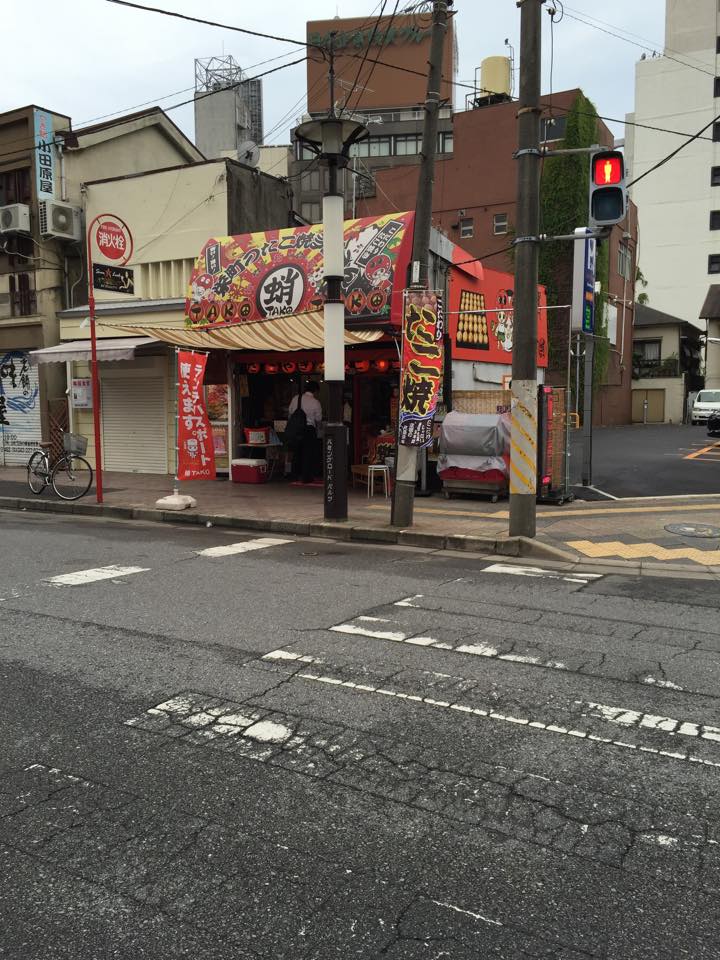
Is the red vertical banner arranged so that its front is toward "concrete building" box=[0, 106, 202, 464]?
no

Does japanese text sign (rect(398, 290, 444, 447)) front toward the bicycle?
no

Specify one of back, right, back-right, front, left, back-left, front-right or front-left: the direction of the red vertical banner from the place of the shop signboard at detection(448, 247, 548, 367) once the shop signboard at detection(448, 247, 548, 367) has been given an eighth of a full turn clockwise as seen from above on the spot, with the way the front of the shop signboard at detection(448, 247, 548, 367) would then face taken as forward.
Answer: front-right

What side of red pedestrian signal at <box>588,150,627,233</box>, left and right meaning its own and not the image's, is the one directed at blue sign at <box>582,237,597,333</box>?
back

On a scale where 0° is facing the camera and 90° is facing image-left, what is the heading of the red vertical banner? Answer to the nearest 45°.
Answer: approximately 0°

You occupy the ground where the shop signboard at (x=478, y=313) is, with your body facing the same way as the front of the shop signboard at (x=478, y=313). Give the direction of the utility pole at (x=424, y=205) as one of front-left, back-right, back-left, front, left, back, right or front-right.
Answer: front-right

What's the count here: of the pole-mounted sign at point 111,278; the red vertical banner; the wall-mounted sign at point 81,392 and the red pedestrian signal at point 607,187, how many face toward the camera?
4

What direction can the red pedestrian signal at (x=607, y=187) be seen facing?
toward the camera

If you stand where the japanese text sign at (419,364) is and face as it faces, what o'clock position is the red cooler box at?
The red cooler box is roughly at 5 o'clock from the japanese text sign.

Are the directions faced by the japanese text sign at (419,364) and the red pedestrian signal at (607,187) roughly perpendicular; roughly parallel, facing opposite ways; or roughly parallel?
roughly parallel

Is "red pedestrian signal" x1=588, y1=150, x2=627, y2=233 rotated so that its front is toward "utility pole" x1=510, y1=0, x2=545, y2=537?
no

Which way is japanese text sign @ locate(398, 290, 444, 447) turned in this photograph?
toward the camera

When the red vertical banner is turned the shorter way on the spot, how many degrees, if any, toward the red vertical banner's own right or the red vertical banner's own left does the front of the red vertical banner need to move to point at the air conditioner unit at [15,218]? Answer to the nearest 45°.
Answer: approximately 135° to the red vertical banner's own right

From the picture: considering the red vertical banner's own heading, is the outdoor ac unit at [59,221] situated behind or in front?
behind

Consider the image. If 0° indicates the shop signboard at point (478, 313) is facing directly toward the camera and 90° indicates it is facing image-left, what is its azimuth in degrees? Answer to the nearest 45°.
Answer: approximately 315°

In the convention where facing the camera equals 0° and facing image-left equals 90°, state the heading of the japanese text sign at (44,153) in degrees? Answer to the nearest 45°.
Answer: approximately 315°
